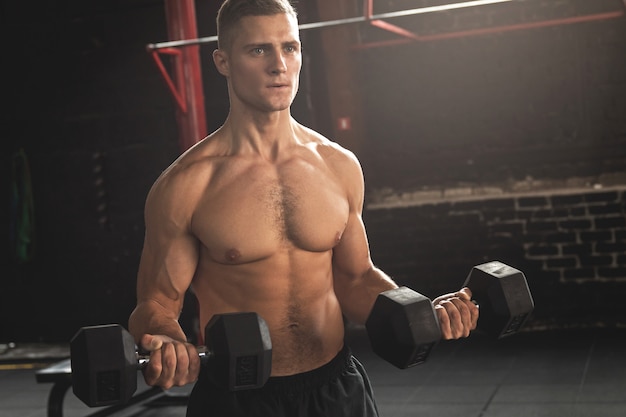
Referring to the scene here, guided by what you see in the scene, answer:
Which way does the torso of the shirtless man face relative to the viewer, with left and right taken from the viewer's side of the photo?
facing the viewer and to the right of the viewer

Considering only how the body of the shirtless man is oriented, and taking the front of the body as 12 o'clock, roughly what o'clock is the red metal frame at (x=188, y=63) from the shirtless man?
The red metal frame is roughly at 7 o'clock from the shirtless man.
